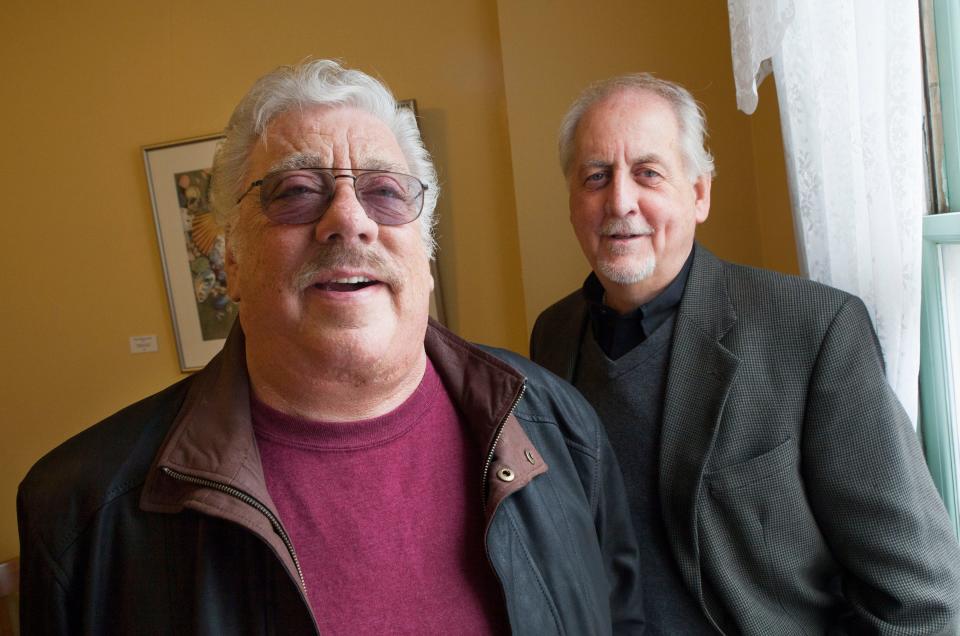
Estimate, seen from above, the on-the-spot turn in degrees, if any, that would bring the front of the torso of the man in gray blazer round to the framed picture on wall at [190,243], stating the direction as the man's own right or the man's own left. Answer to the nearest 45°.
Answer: approximately 90° to the man's own right

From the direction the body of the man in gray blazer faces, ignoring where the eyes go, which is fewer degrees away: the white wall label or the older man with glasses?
the older man with glasses

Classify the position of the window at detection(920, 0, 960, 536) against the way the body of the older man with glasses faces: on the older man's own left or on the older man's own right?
on the older man's own left

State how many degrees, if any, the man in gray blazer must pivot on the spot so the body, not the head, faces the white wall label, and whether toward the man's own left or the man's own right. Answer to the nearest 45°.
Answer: approximately 90° to the man's own right

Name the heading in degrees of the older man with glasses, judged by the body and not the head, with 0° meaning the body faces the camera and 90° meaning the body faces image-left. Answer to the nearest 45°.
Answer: approximately 0°

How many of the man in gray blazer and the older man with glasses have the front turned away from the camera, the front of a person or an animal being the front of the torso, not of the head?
0

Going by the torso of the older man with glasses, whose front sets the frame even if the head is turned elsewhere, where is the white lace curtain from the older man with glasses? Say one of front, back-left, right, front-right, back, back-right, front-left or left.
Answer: left
